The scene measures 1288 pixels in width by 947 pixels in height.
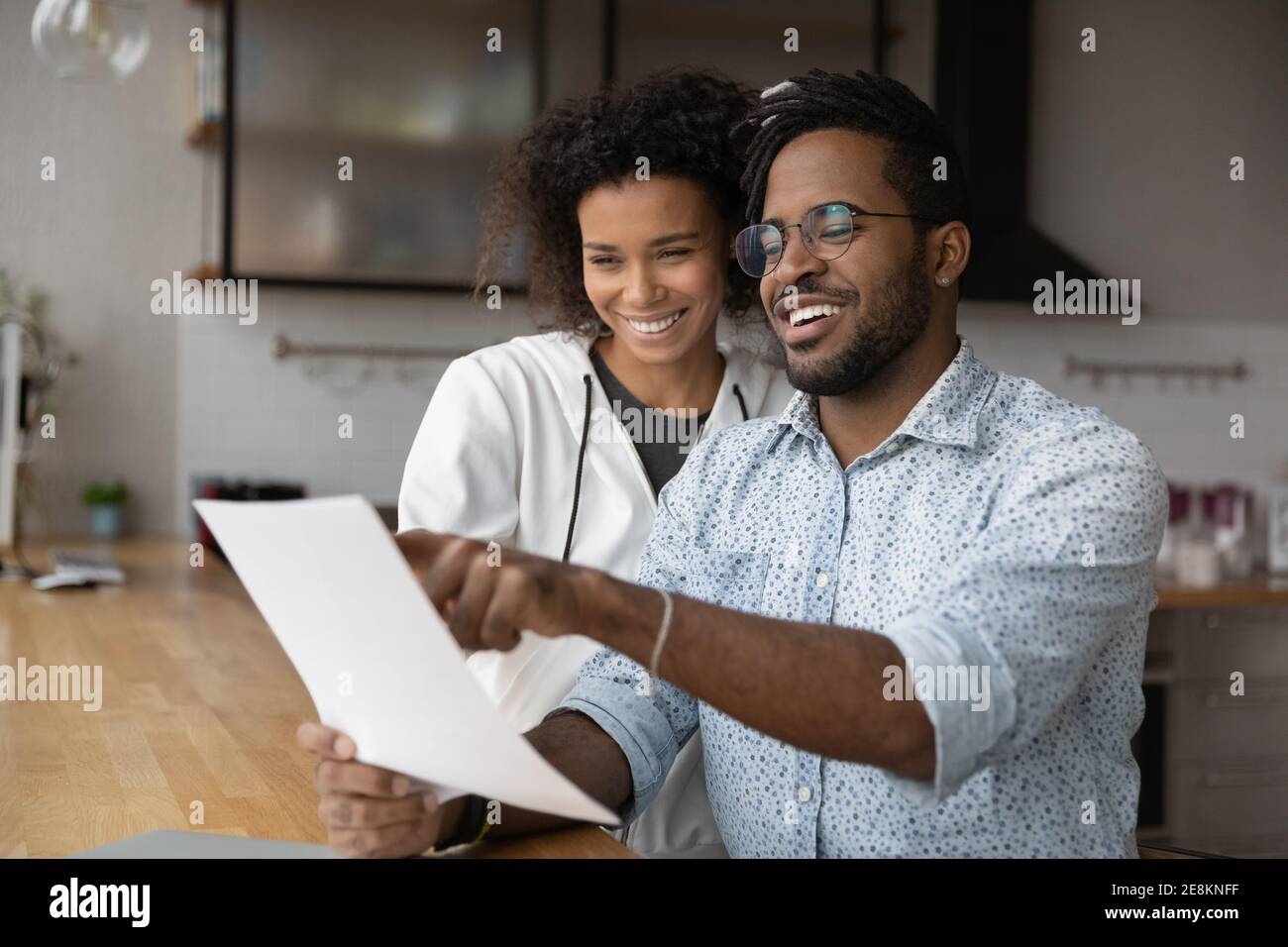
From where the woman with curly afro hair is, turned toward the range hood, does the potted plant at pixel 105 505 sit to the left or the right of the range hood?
left

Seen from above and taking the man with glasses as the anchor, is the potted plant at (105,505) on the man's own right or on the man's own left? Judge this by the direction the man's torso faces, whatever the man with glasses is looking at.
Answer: on the man's own right

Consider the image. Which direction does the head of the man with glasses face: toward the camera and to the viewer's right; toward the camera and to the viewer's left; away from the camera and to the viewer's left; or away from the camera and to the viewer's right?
toward the camera and to the viewer's left

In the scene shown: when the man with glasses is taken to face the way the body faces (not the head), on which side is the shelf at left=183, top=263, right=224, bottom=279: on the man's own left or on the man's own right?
on the man's own right

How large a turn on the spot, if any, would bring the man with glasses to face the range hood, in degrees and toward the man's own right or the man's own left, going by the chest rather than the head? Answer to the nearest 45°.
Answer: approximately 135° to the man's own right

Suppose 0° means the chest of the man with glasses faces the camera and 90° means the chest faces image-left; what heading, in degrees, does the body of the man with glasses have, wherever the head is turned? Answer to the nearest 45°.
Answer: approximately 45°
